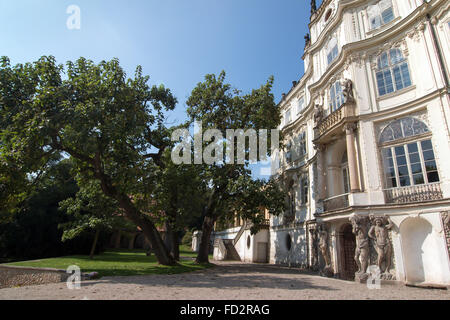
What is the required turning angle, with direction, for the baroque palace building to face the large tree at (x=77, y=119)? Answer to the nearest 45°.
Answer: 0° — it already faces it

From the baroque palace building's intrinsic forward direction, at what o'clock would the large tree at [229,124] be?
The large tree is roughly at 2 o'clock from the baroque palace building.

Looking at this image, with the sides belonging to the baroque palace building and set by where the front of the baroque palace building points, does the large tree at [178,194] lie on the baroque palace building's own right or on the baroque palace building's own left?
on the baroque palace building's own right
